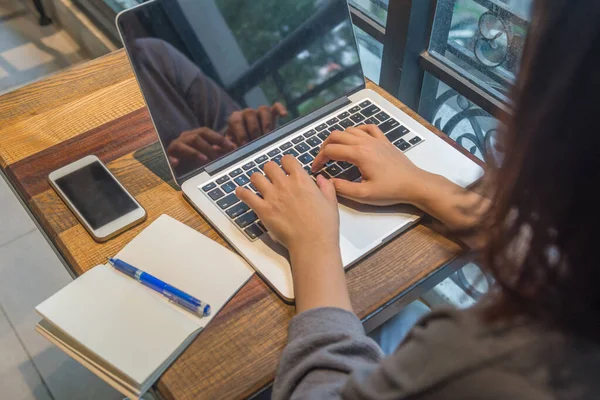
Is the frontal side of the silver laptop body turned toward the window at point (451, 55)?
no

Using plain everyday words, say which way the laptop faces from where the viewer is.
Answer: facing the viewer and to the right of the viewer
